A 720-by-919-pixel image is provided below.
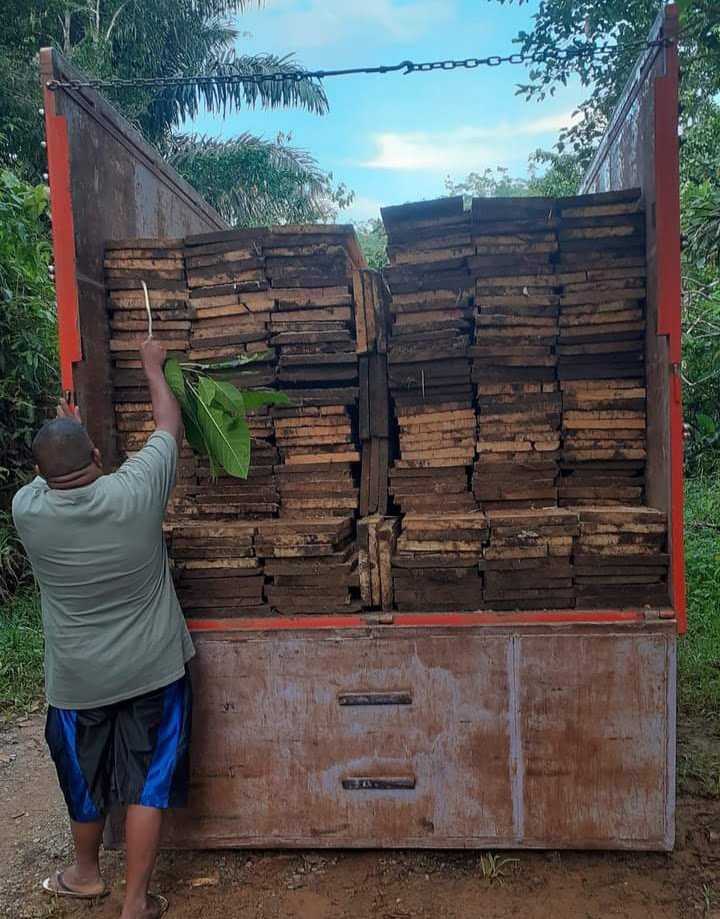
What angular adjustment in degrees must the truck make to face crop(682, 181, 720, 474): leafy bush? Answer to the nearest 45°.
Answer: approximately 45° to its right

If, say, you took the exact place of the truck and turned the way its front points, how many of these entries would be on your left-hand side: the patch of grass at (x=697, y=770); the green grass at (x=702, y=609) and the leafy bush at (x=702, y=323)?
0

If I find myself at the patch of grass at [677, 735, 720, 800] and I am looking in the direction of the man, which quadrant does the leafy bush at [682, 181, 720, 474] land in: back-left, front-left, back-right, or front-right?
back-right

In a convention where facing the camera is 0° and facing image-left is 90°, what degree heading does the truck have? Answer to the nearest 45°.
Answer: approximately 180°

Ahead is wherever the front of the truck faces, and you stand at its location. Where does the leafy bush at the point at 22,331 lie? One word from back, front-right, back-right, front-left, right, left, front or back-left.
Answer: front-left

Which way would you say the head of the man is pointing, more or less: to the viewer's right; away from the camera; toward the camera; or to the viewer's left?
away from the camera

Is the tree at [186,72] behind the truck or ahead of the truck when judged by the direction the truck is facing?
ahead

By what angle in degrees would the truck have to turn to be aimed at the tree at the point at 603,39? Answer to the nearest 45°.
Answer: approximately 45° to its right

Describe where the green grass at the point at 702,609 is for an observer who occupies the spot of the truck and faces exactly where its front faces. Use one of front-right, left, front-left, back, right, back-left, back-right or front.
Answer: front-right

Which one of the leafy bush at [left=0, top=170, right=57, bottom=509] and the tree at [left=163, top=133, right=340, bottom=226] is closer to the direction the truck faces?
the tree

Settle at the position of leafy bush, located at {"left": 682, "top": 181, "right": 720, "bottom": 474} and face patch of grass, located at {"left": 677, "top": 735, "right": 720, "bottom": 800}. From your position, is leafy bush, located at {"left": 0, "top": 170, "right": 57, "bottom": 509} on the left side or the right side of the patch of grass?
right

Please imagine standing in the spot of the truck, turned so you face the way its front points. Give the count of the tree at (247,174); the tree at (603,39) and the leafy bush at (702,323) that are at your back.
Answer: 0
